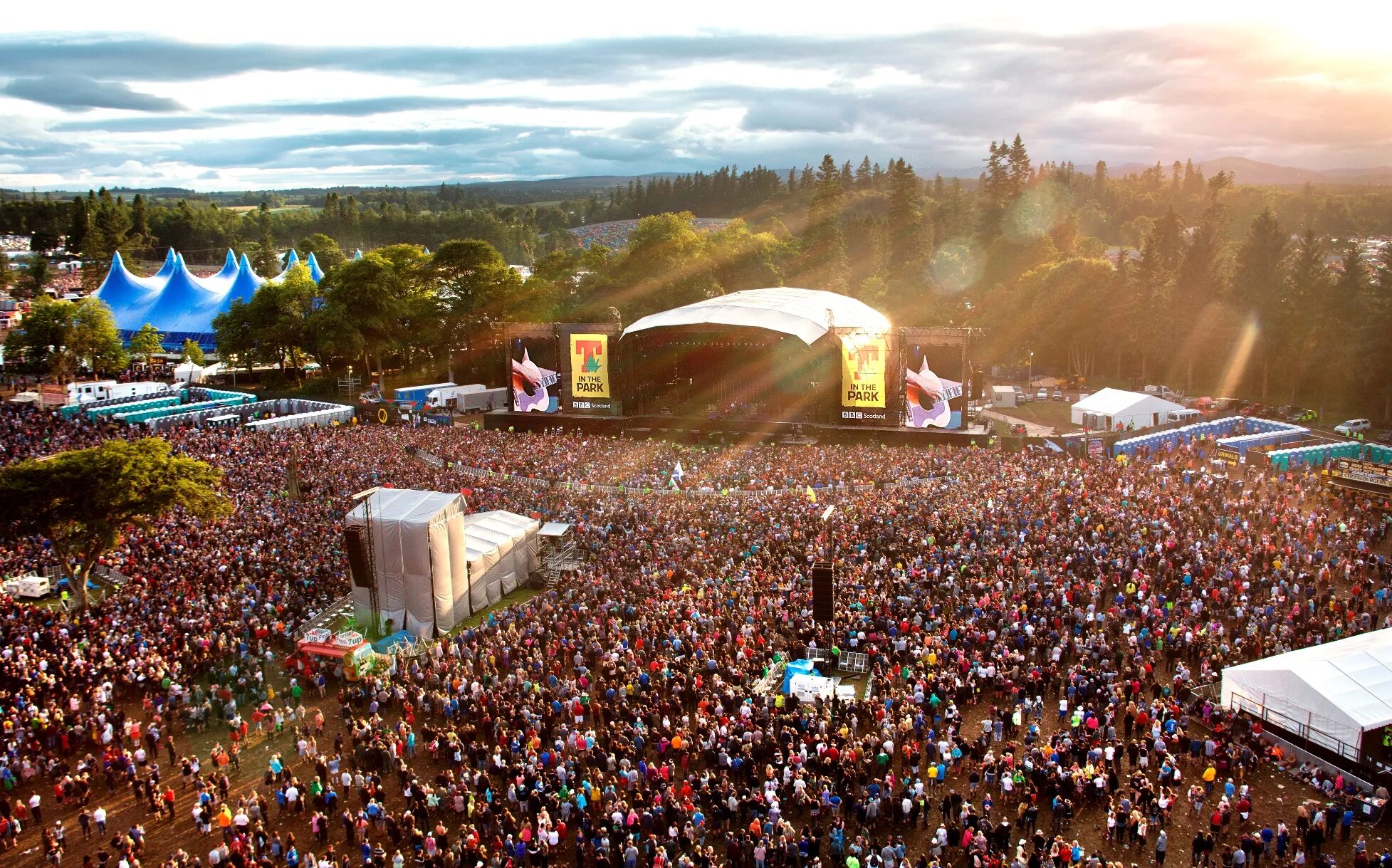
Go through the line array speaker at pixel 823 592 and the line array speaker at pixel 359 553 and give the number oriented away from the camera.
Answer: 0

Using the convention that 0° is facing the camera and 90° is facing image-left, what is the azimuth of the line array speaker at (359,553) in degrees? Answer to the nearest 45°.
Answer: approximately 45°

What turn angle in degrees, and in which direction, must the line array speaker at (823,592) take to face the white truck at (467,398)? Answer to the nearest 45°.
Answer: approximately 135° to its right

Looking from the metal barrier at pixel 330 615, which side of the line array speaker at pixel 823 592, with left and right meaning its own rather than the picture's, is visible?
right

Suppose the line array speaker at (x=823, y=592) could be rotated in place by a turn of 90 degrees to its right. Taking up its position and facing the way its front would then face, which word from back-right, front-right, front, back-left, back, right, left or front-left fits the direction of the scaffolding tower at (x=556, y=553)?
front-right

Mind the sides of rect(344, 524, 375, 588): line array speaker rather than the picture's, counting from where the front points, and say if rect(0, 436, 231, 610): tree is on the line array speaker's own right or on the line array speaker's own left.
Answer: on the line array speaker's own right

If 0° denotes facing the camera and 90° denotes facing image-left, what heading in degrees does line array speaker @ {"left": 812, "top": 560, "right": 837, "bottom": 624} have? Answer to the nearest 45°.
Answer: approximately 0°

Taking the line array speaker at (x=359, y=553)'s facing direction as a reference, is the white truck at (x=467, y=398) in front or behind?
behind

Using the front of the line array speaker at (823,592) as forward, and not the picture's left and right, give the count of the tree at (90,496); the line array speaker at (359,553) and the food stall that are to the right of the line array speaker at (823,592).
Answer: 3

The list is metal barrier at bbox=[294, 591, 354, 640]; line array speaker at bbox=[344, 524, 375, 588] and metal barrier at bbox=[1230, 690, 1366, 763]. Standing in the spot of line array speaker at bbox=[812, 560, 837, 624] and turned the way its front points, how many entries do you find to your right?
2

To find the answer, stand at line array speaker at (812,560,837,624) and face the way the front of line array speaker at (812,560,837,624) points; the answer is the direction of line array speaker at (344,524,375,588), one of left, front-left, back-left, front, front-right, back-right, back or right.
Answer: right

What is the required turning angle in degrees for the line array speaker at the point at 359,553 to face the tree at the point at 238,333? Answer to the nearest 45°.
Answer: approximately 135° to its right
